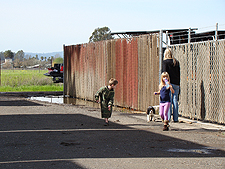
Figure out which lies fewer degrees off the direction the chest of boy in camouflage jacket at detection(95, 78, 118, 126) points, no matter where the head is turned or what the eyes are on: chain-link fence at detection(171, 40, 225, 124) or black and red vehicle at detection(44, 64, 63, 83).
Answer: the chain-link fence

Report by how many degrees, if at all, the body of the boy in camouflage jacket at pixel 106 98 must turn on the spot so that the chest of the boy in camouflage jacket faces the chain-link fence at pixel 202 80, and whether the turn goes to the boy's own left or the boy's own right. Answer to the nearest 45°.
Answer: approximately 45° to the boy's own left

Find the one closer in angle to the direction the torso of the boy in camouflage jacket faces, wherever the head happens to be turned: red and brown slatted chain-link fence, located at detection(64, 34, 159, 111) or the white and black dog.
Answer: the white and black dog

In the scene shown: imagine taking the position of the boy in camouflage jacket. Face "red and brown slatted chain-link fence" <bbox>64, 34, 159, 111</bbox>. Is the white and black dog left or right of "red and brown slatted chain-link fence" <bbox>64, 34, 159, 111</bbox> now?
right

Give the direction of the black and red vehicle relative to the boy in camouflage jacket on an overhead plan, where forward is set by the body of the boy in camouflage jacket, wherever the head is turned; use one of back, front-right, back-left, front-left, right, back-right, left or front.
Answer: back-left

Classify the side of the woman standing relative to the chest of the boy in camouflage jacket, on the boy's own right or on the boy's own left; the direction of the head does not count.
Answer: on the boy's own left
